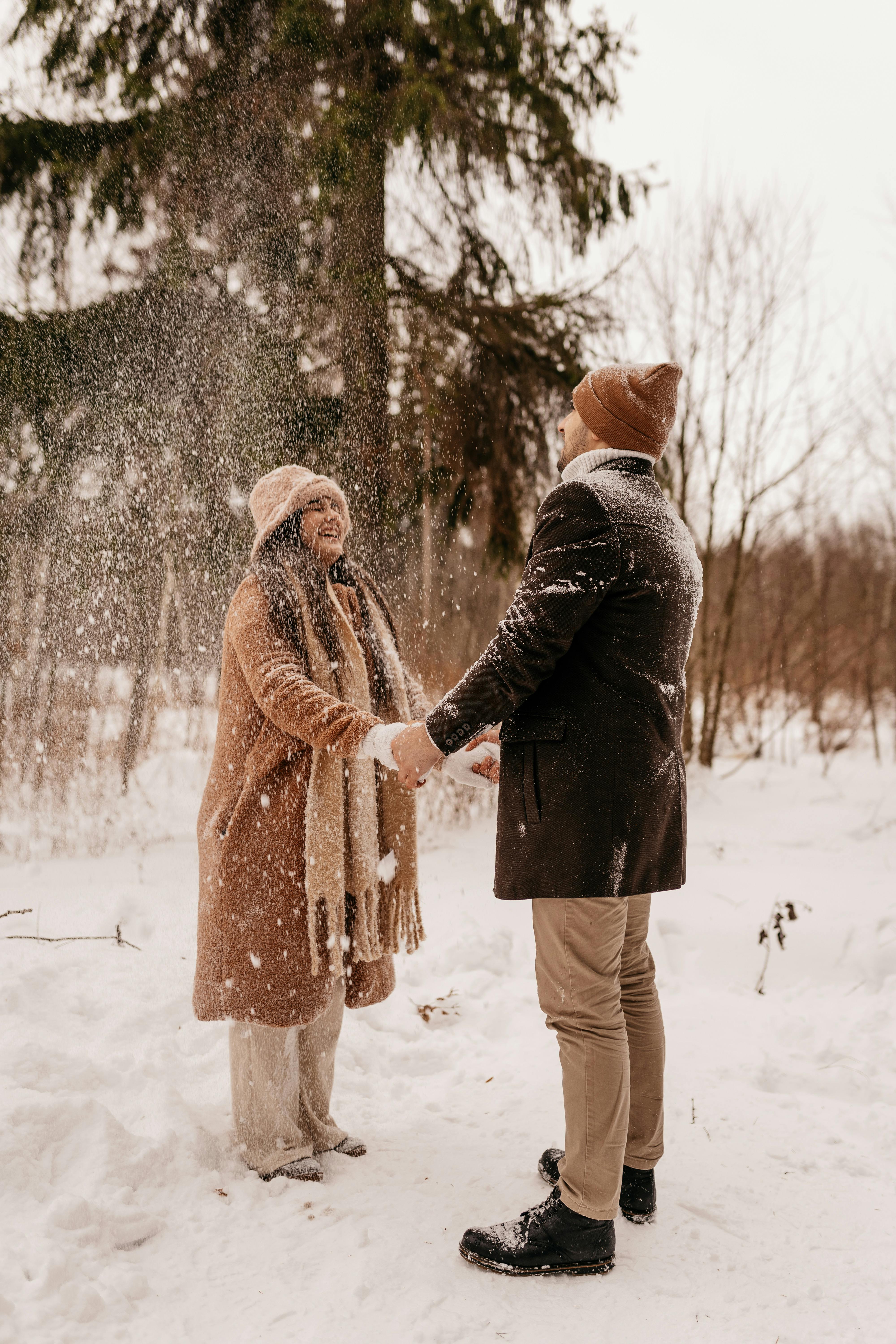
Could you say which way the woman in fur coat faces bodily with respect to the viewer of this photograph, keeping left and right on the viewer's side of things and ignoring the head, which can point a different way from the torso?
facing the viewer and to the right of the viewer

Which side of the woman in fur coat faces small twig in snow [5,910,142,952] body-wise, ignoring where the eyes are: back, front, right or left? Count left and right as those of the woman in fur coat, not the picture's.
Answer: back

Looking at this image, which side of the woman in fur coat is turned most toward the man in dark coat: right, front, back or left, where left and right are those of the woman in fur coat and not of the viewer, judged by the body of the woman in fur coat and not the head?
front

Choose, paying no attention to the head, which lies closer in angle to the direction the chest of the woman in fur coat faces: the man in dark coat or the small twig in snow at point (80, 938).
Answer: the man in dark coat

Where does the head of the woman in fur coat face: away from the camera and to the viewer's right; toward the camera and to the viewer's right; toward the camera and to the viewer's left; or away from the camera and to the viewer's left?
toward the camera and to the viewer's right

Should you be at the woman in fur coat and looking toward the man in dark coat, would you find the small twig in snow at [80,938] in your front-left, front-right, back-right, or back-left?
back-left
